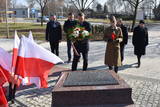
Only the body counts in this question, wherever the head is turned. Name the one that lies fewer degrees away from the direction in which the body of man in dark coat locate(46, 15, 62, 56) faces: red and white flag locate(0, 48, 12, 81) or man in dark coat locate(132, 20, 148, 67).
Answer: the red and white flag

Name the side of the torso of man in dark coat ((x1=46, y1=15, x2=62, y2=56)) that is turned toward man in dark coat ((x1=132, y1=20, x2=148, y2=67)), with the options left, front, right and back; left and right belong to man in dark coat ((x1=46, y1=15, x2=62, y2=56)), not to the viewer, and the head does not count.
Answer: left

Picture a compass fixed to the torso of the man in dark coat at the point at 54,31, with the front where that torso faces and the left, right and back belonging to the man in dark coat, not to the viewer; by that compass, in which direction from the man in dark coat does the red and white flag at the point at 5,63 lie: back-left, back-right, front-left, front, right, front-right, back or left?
front

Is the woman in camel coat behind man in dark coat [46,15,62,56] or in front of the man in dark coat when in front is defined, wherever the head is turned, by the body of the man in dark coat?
in front

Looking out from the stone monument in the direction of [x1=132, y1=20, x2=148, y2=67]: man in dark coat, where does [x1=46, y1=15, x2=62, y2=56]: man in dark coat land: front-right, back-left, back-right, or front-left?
front-left

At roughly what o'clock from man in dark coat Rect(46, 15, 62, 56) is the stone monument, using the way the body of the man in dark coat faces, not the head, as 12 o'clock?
The stone monument is roughly at 12 o'clock from the man in dark coat.

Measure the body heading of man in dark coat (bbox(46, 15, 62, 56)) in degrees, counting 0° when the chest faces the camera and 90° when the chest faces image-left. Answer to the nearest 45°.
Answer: approximately 0°

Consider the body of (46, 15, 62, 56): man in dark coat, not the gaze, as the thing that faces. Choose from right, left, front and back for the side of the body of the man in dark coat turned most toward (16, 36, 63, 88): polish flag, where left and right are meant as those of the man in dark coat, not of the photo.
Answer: front

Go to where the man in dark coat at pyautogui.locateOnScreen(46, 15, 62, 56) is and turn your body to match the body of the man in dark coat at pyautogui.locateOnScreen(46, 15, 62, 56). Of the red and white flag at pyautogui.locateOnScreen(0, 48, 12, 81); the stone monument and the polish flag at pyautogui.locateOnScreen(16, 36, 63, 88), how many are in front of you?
3
